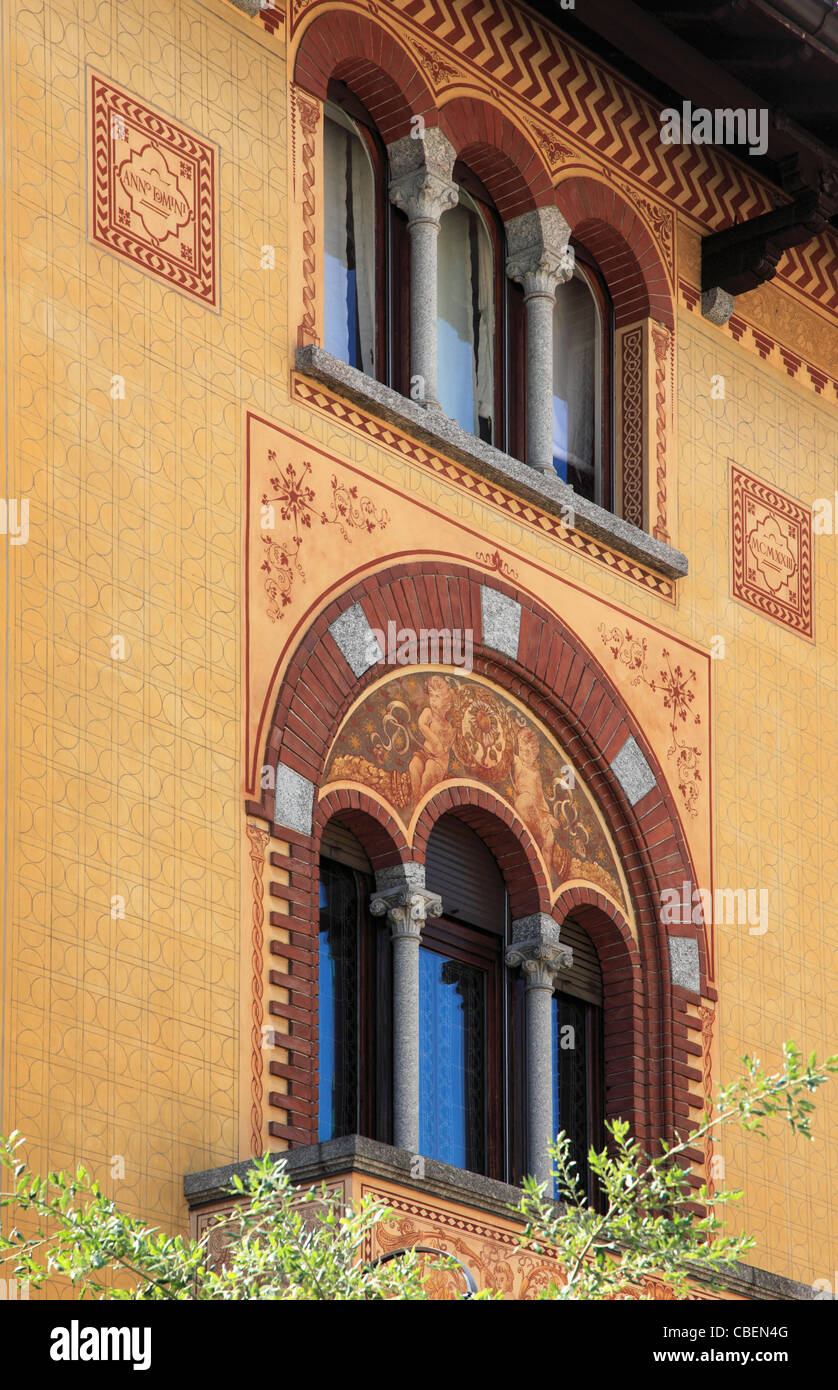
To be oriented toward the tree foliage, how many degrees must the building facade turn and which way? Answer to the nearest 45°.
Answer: approximately 45° to its right

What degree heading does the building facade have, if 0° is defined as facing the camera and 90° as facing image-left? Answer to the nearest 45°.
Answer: approximately 315°
